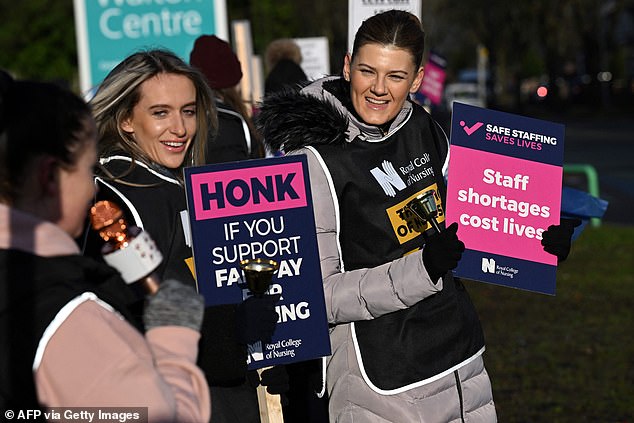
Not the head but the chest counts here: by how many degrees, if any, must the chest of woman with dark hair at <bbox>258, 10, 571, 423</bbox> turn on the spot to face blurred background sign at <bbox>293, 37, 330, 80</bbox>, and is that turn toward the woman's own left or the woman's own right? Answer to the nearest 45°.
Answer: approximately 135° to the woman's own left

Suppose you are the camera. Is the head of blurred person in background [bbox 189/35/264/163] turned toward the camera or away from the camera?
away from the camera

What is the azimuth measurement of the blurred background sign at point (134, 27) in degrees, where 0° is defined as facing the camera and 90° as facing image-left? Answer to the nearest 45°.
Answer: approximately 0°

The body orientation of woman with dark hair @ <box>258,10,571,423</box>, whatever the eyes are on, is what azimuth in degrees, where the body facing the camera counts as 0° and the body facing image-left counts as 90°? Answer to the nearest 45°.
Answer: approximately 315°

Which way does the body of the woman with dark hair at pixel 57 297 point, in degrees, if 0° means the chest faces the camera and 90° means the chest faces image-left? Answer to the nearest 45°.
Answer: approximately 225°

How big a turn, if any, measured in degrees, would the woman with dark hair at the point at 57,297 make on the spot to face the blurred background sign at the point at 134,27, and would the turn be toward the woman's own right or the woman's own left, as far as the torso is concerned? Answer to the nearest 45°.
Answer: approximately 45° to the woman's own left

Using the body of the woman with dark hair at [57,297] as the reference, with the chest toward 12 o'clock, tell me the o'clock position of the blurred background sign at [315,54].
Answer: The blurred background sign is roughly at 11 o'clock from the woman with dark hair.

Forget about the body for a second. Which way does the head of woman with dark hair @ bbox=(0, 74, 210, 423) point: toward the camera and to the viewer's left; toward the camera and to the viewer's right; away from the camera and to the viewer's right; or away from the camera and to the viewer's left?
away from the camera and to the viewer's right

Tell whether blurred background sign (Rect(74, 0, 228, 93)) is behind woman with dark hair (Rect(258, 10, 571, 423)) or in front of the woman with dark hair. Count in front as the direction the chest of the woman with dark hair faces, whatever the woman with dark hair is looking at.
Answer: behind
